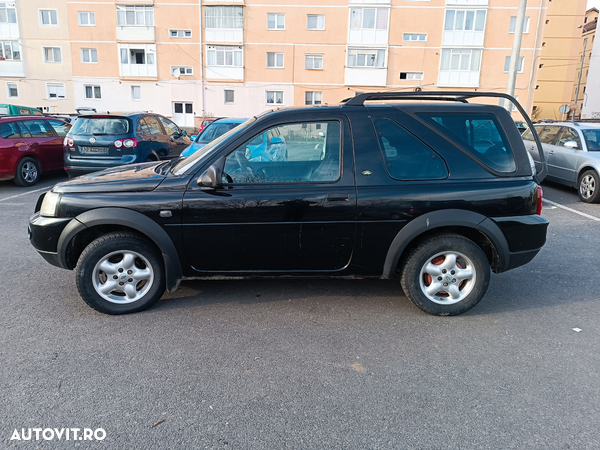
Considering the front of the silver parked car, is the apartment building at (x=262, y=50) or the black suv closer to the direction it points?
the black suv

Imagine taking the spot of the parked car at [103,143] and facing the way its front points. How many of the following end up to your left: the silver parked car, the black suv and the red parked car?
1

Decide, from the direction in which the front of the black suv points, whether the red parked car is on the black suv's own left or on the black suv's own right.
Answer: on the black suv's own right

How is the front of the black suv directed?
to the viewer's left

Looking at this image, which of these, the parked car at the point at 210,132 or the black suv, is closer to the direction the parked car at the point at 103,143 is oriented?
the parked car

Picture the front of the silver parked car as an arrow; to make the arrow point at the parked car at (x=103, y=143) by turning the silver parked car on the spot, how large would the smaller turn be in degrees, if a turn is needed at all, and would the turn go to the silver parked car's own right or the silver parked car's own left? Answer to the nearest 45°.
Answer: approximately 90° to the silver parked car's own right

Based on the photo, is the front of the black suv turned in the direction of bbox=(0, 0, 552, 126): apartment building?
no

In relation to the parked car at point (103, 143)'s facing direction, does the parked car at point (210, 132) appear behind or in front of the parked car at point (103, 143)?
in front

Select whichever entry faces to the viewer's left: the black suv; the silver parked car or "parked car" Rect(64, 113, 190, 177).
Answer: the black suv

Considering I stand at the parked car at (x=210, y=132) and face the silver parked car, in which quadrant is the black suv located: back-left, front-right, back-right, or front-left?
front-right

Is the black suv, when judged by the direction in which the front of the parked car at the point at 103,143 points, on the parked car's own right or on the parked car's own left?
on the parked car's own right

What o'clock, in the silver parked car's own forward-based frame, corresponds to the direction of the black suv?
The black suv is roughly at 2 o'clock from the silver parked car.

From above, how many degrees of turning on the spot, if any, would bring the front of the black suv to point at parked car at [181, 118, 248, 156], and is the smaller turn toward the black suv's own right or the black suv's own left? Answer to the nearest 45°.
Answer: approximately 90° to the black suv's own right
